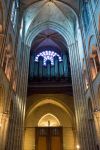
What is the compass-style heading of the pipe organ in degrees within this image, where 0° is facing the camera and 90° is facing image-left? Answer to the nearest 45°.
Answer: approximately 0°
